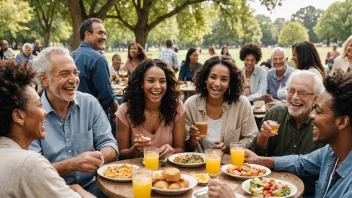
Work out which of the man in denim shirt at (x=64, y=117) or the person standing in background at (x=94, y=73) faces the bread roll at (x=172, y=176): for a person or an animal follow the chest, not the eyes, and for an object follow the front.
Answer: the man in denim shirt

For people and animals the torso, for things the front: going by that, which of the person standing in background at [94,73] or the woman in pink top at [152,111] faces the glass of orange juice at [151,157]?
the woman in pink top

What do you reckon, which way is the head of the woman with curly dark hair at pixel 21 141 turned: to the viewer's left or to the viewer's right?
to the viewer's right

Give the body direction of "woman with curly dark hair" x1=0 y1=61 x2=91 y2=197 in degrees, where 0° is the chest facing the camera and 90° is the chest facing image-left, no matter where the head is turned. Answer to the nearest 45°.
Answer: approximately 225°

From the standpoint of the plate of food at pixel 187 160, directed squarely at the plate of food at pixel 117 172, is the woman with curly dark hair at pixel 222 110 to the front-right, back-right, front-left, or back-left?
back-right

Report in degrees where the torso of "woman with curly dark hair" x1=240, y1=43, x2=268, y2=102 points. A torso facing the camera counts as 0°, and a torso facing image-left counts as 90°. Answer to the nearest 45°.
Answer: approximately 45°

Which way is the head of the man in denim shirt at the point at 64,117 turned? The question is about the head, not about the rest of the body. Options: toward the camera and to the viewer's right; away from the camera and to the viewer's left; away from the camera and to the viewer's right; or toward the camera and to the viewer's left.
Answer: toward the camera and to the viewer's right

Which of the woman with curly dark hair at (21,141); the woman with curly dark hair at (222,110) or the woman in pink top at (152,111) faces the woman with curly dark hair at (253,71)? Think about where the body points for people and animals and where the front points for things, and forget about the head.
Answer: the woman with curly dark hair at (21,141)

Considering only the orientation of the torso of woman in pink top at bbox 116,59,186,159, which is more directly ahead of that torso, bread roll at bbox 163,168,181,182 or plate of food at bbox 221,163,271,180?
the bread roll

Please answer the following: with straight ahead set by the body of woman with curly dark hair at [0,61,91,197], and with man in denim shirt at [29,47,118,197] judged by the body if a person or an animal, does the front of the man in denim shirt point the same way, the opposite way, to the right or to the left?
to the right
